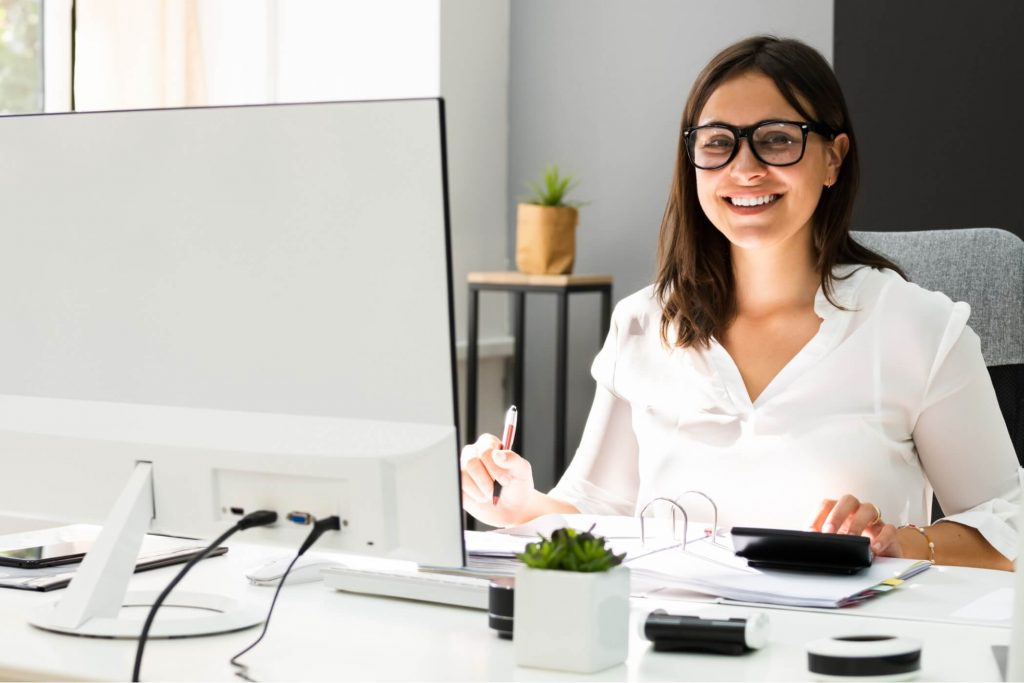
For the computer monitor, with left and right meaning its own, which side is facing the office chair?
front

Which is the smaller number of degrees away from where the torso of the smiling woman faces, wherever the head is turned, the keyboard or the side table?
the keyboard

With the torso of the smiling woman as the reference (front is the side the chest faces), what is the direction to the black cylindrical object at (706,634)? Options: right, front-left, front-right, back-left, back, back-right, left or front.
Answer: front-left

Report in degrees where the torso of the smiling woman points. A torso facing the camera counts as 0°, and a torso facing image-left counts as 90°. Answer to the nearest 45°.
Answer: approximately 45°

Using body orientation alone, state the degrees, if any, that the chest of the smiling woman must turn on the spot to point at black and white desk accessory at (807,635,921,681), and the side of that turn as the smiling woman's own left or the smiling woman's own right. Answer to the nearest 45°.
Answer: approximately 45° to the smiling woman's own left

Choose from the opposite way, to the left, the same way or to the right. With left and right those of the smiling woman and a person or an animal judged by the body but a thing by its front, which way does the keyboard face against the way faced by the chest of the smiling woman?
the opposite way

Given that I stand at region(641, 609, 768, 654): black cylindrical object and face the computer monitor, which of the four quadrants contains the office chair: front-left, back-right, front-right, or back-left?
back-right

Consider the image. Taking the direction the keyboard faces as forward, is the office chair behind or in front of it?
in front

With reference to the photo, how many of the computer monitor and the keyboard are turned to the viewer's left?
0

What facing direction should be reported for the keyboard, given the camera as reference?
facing away from the viewer and to the right of the viewer

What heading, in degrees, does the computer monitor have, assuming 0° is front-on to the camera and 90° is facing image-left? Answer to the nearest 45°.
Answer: approximately 225°
